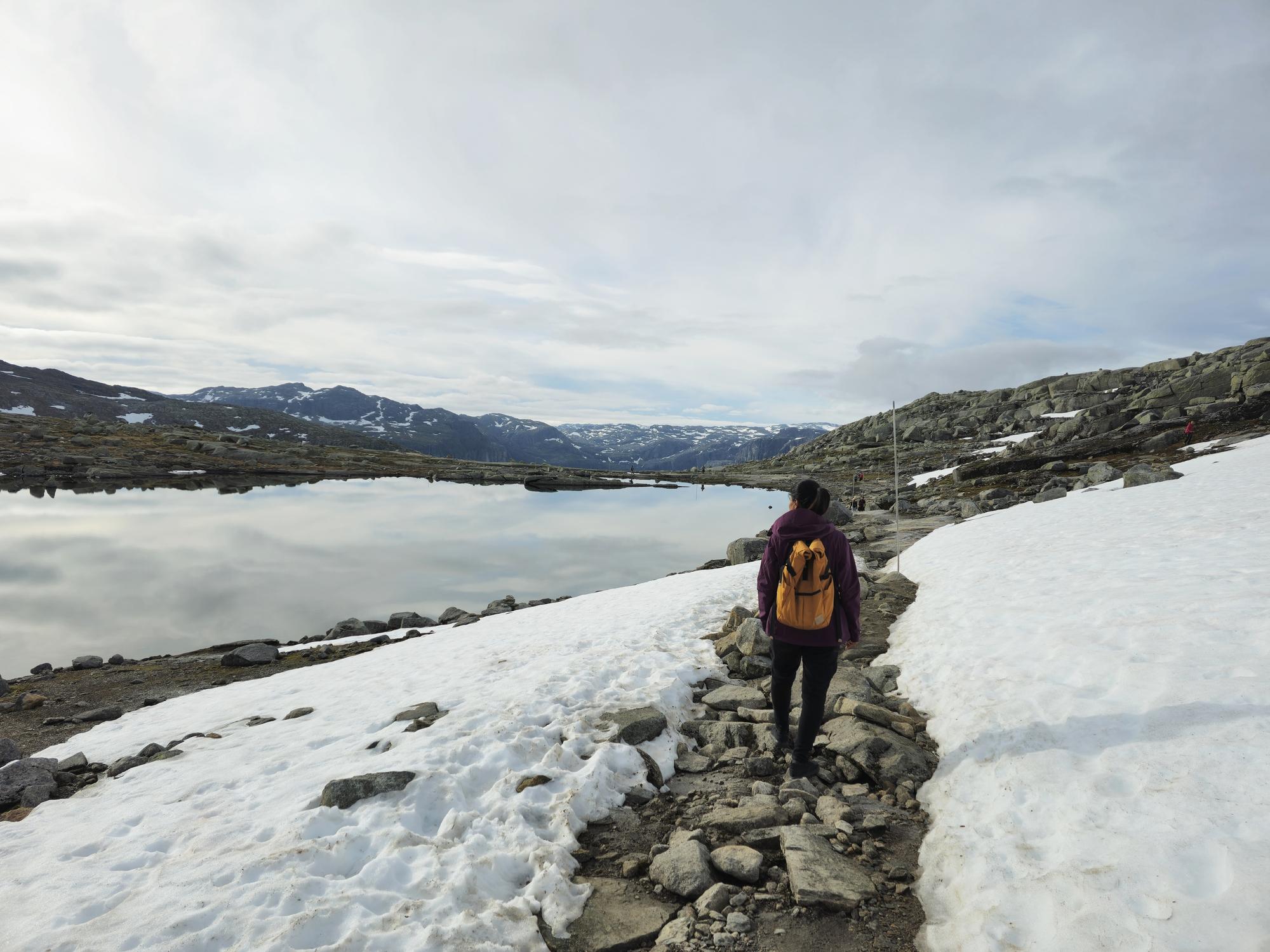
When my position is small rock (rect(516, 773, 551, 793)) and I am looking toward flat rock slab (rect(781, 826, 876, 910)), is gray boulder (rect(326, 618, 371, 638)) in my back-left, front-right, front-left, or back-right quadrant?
back-left

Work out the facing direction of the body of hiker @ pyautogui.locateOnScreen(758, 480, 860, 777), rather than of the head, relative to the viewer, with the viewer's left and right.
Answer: facing away from the viewer

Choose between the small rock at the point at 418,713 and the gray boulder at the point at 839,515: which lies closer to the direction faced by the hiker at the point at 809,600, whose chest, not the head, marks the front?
the gray boulder

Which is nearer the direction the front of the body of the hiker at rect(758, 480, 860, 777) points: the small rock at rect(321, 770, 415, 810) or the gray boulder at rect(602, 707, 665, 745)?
the gray boulder

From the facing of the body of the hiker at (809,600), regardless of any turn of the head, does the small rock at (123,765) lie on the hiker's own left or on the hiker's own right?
on the hiker's own left

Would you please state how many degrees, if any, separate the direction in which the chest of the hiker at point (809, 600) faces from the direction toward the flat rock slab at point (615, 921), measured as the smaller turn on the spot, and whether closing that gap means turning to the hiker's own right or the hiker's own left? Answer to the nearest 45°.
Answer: approximately 135° to the hiker's own left

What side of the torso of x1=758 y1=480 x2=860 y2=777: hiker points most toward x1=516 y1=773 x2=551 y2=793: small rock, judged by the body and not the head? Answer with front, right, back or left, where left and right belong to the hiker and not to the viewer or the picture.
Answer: left

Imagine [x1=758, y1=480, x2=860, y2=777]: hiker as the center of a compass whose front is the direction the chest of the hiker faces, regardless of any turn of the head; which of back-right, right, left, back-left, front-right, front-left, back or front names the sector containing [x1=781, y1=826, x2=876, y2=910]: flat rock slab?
back

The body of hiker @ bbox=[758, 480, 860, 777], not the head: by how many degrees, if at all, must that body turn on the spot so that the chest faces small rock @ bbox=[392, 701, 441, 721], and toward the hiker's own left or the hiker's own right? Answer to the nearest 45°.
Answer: approximately 90° to the hiker's own left

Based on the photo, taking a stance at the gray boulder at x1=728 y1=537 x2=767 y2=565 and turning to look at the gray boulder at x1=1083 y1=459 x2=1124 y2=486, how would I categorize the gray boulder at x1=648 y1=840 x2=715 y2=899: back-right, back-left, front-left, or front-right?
back-right
